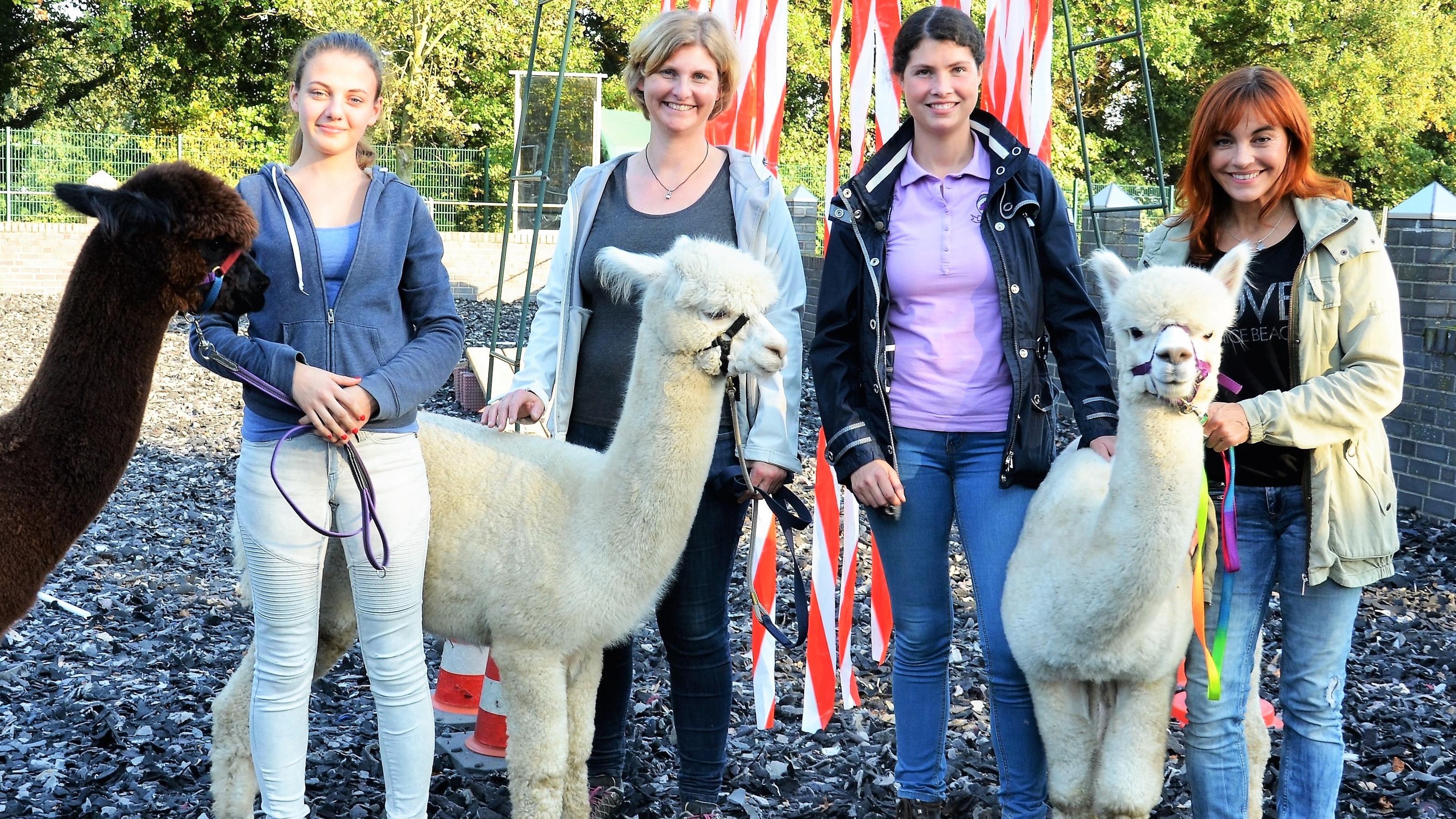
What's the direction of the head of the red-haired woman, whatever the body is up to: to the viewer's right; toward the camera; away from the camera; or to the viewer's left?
toward the camera

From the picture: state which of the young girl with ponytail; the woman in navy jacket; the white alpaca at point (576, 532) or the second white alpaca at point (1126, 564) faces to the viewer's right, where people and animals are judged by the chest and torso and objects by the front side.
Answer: the white alpaca

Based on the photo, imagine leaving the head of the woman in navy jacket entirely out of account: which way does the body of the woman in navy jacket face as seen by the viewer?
toward the camera

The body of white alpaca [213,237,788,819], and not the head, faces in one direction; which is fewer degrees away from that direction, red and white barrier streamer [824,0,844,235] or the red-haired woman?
the red-haired woman

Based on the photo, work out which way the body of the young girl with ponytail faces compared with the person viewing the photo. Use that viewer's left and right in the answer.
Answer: facing the viewer

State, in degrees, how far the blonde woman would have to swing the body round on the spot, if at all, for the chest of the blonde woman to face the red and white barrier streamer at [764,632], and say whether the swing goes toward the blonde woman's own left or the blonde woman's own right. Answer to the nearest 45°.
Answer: approximately 135° to the blonde woman's own left

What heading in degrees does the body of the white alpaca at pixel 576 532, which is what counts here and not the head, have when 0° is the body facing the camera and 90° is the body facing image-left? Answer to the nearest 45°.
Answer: approximately 270°

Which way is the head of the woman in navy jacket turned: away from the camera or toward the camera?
toward the camera

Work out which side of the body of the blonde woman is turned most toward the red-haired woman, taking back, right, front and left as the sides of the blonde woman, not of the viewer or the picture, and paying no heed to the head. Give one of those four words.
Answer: left

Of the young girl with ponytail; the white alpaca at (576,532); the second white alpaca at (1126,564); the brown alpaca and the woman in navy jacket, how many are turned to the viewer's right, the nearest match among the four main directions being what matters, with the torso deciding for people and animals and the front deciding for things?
2

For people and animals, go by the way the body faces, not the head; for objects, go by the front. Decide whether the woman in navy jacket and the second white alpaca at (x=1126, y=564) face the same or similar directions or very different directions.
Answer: same or similar directions

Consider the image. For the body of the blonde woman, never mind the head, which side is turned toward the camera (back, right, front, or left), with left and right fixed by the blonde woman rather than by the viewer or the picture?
front

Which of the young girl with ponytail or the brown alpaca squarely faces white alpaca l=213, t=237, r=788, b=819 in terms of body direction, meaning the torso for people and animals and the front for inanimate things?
the brown alpaca

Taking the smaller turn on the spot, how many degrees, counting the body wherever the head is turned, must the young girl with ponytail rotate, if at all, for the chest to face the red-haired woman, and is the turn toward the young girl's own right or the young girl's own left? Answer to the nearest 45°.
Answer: approximately 90° to the young girl's own left

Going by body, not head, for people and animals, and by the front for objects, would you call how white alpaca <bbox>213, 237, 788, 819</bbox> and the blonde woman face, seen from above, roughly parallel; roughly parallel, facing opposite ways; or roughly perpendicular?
roughly perpendicular

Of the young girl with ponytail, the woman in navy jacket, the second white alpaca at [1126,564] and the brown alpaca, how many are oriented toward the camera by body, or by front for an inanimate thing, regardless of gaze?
3
